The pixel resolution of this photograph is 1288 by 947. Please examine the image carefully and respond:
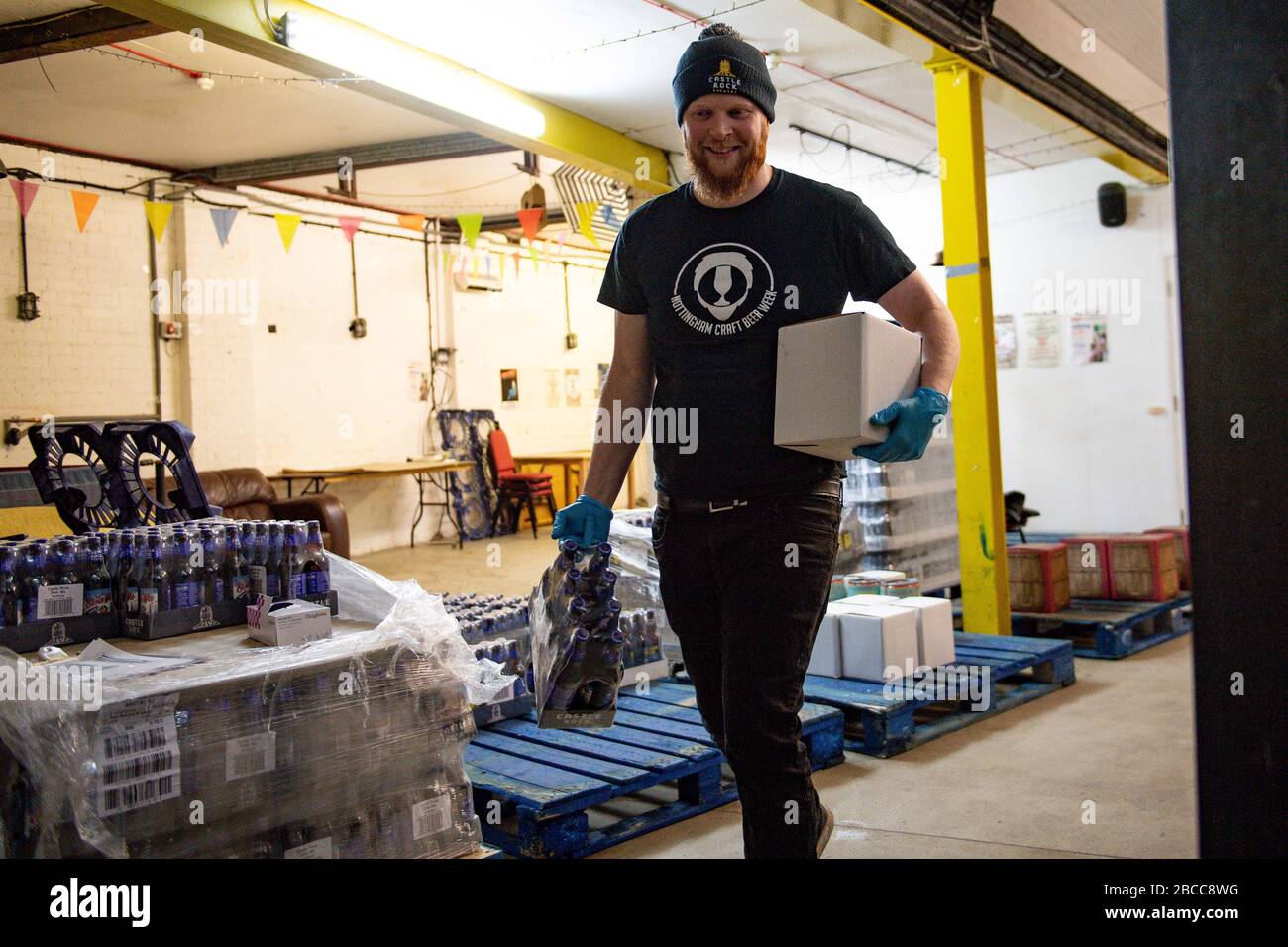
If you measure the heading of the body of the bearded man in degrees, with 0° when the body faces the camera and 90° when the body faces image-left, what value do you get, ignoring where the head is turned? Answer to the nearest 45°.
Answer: approximately 0°

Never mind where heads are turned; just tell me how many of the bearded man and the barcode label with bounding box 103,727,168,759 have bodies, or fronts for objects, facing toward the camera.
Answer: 2

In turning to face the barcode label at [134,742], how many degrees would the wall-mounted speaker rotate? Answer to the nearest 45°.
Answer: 0° — it already faces it

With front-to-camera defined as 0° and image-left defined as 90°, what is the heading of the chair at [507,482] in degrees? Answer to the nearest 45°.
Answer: approximately 315°

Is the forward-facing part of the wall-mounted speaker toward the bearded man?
yes

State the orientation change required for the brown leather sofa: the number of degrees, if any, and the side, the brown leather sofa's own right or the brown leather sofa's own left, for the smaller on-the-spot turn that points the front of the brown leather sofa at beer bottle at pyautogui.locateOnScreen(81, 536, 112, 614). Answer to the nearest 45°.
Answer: approximately 45° to the brown leather sofa's own right

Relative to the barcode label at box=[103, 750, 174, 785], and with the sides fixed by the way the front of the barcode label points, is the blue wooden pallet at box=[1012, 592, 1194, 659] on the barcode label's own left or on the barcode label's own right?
on the barcode label's own left

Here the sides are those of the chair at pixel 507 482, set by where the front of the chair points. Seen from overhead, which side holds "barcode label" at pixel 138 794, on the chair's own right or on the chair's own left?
on the chair's own right
